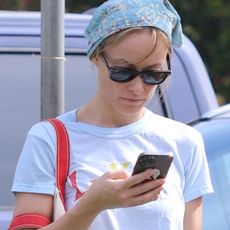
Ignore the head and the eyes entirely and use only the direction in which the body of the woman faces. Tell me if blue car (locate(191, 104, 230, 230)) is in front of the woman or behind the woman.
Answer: behind

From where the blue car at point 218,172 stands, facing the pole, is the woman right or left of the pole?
left

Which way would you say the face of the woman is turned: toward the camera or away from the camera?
toward the camera

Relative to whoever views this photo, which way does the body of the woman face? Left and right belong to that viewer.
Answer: facing the viewer

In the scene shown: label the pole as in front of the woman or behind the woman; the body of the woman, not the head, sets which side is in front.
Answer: behind
